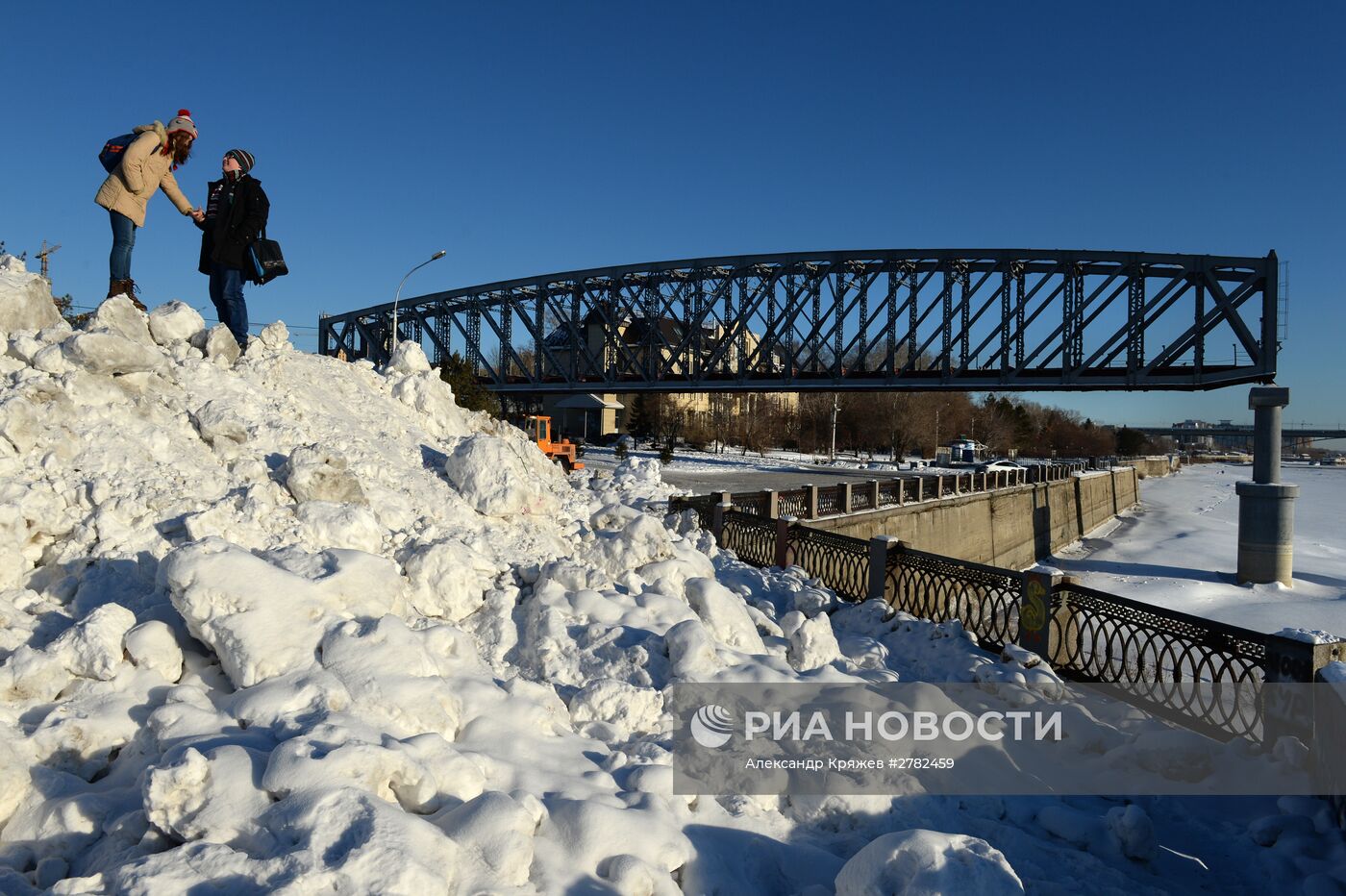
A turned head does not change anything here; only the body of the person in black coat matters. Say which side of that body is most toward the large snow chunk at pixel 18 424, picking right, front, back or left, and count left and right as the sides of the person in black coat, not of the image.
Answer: front

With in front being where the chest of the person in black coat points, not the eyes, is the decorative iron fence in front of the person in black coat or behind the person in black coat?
behind

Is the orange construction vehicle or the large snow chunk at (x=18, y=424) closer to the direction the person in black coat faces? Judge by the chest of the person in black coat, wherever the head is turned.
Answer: the large snow chunk

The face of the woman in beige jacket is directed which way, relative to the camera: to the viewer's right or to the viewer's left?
to the viewer's right

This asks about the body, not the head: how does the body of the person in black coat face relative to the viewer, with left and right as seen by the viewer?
facing the viewer and to the left of the viewer

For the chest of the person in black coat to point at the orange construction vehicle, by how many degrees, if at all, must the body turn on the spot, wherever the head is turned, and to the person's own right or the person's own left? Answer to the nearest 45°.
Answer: approximately 180°
